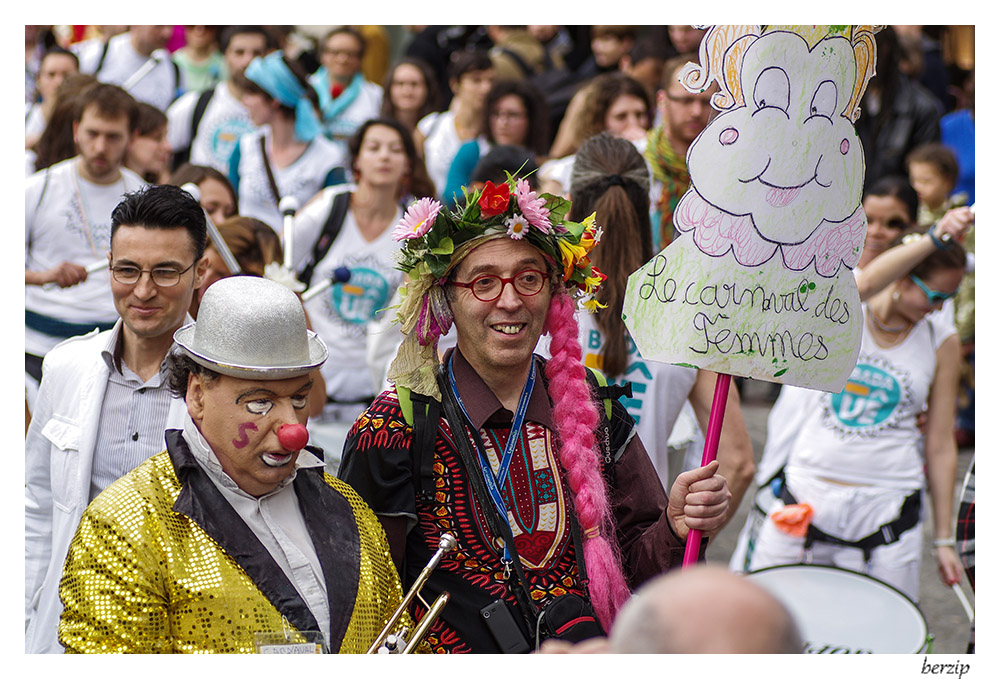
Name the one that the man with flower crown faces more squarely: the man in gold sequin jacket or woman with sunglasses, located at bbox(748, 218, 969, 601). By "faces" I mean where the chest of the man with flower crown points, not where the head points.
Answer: the man in gold sequin jacket

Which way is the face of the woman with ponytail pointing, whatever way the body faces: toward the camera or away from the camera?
away from the camera

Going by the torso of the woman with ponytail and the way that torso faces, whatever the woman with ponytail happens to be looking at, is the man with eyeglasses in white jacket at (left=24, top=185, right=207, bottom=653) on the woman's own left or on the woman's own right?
on the woman's own left

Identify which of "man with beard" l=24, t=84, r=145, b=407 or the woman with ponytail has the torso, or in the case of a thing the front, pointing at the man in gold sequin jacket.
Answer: the man with beard

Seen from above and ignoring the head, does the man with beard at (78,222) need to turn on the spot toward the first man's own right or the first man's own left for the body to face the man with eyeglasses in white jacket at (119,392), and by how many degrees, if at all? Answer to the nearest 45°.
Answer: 0° — they already face them

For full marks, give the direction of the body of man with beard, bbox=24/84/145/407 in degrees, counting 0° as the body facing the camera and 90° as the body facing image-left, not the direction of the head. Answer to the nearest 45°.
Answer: approximately 0°

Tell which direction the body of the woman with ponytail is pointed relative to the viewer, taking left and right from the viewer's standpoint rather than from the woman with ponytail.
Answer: facing away from the viewer

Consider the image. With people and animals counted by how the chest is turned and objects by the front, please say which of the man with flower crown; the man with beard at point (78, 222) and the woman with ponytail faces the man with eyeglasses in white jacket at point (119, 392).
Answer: the man with beard

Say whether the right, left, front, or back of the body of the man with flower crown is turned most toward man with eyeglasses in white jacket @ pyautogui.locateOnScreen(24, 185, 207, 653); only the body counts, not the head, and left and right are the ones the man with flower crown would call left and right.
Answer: right

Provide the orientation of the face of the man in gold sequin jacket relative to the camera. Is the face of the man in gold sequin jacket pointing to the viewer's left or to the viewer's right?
to the viewer's right

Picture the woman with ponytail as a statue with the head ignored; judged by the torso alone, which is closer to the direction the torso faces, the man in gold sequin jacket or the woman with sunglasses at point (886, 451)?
the woman with sunglasses
